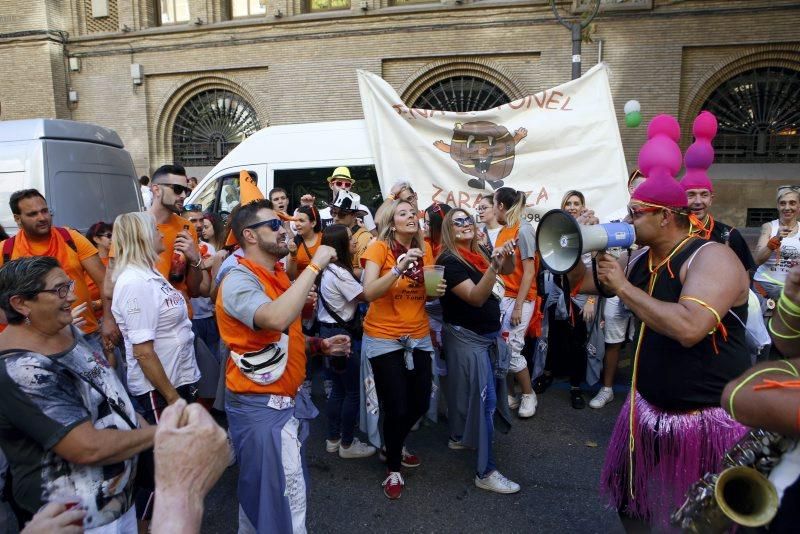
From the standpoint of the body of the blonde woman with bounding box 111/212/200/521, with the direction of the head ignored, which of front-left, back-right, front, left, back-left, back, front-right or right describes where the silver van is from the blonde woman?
left

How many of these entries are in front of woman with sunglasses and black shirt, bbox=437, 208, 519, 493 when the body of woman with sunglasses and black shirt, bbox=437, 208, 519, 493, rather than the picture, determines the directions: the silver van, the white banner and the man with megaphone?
1

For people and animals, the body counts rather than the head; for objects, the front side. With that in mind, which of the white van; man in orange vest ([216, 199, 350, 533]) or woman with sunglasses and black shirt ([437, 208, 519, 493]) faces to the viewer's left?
the white van

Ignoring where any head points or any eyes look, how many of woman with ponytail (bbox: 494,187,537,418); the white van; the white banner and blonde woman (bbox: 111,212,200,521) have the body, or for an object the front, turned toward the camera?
1

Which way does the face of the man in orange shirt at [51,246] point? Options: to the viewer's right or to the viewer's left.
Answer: to the viewer's right

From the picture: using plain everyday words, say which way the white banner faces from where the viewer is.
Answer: facing the viewer

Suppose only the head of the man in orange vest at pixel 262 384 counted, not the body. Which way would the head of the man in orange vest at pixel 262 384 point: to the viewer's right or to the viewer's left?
to the viewer's right

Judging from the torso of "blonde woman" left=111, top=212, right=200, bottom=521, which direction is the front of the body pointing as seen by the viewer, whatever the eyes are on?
to the viewer's right

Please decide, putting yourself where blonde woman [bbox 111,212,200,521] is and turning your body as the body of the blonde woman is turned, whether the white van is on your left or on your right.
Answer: on your left

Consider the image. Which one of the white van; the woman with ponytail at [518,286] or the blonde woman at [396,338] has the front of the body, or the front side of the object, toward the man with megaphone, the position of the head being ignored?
the blonde woman

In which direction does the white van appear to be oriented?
to the viewer's left

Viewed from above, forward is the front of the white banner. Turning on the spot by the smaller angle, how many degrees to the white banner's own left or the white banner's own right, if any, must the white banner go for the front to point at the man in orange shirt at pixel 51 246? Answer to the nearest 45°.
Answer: approximately 45° to the white banner's own right

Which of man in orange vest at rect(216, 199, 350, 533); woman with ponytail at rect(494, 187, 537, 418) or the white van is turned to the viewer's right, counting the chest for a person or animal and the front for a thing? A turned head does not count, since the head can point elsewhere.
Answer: the man in orange vest

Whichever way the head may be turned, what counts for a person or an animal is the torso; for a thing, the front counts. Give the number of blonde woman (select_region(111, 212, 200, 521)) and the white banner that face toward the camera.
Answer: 1

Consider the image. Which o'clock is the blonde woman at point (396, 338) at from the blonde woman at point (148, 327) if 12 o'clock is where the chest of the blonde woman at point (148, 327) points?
the blonde woman at point (396, 338) is roughly at 12 o'clock from the blonde woman at point (148, 327).

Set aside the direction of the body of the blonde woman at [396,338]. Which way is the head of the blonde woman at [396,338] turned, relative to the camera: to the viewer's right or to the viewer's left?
to the viewer's right
